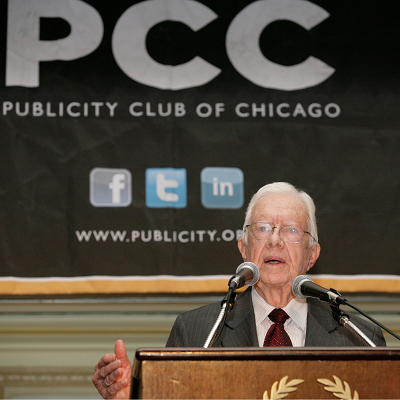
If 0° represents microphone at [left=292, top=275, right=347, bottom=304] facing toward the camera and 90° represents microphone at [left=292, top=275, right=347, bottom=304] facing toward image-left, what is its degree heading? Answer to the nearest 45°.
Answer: approximately 135°

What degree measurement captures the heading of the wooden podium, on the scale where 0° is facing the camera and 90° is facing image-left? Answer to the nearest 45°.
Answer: approximately 0°

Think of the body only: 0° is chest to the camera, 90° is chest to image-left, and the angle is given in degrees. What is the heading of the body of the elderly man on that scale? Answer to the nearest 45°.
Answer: approximately 0°

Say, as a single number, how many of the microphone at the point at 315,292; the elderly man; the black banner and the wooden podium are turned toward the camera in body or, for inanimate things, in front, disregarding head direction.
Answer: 3

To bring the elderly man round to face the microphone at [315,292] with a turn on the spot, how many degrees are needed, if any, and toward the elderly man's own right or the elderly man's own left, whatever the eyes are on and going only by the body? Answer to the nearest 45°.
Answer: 0° — they already face it
